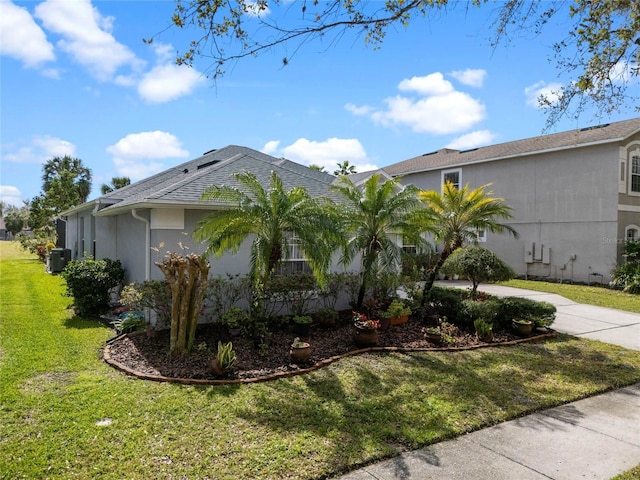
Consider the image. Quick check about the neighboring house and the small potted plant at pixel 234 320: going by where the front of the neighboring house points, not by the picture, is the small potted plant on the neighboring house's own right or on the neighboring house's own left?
on the neighboring house's own right

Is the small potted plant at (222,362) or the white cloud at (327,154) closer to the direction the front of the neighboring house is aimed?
the small potted plant

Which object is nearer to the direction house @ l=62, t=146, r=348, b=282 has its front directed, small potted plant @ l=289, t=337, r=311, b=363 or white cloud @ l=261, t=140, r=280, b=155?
the small potted plant

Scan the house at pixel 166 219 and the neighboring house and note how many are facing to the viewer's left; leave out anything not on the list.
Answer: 0

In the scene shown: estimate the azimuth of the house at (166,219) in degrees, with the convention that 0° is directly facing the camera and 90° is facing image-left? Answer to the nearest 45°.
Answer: approximately 315°

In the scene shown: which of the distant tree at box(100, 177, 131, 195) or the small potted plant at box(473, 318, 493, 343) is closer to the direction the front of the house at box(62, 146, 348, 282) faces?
the small potted plant

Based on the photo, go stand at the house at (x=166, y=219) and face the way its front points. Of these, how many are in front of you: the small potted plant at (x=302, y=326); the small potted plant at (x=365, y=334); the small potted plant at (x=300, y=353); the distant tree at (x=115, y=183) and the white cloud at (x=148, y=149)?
3

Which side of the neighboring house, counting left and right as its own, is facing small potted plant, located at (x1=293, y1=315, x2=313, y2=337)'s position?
right

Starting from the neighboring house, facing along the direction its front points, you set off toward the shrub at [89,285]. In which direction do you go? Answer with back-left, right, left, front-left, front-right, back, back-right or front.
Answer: right
